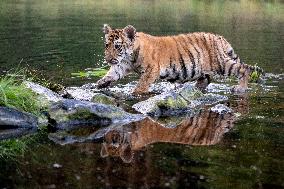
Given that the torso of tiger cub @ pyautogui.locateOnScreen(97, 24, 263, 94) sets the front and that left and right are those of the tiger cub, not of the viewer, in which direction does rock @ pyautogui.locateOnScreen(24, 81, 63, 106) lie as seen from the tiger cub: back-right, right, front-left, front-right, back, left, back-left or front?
front-left

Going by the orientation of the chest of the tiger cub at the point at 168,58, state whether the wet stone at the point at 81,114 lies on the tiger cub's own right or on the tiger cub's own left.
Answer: on the tiger cub's own left

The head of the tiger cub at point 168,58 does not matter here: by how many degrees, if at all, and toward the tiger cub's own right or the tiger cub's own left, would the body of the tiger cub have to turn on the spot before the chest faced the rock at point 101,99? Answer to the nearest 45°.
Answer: approximately 45° to the tiger cub's own left

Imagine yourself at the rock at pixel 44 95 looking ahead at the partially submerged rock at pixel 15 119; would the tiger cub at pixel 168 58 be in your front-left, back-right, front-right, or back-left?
back-left

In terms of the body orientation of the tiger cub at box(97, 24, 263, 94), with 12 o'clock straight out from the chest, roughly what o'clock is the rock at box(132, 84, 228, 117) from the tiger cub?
The rock is roughly at 9 o'clock from the tiger cub.

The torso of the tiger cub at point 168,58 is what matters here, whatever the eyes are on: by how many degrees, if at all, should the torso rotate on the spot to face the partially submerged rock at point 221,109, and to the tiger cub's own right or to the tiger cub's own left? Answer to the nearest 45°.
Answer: approximately 135° to the tiger cub's own left

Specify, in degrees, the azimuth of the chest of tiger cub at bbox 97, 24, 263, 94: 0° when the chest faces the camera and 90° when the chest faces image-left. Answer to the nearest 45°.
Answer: approximately 90°

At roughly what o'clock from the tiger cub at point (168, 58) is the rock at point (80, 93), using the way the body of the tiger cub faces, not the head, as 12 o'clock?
The rock is roughly at 11 o'clock from the tiger cub.

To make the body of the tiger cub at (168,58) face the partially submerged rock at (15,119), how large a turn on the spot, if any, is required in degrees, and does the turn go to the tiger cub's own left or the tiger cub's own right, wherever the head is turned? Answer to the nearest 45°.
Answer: approximately 45° to the tiger cub's own left

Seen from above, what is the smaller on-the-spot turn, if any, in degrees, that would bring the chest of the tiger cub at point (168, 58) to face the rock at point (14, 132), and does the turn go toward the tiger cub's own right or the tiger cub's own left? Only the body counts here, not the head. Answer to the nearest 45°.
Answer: approximately 45° to the tiger cub's own left
